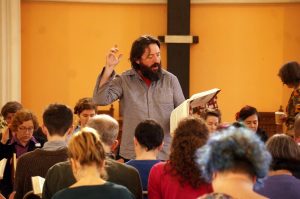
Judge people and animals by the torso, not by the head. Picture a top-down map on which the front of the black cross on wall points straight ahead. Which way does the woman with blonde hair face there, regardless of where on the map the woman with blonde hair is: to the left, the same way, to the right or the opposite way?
the opposite way

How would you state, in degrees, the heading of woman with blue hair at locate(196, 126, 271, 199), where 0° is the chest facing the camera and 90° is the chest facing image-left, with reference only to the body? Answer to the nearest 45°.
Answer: approximately 180°

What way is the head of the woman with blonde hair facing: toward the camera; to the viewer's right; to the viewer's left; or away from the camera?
away from the camera

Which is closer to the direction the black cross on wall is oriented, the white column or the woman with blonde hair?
the woman with blonde hair

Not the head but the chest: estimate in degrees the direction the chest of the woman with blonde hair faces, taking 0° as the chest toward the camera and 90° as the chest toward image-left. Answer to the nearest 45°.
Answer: approximately 180°

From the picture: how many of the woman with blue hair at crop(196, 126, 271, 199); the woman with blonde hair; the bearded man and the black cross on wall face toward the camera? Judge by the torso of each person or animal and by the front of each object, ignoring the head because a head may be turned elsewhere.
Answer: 2

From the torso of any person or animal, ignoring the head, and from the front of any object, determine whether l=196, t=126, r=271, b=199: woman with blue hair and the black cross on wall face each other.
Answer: yes

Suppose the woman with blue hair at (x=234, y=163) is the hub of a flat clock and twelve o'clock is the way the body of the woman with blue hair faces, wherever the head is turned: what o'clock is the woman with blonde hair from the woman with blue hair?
The woman with blonde hair is roughly at 10 o'clock from the woman with blue hair.

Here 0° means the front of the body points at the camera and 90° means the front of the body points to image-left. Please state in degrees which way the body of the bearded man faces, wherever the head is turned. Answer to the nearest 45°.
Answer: approximately 0°

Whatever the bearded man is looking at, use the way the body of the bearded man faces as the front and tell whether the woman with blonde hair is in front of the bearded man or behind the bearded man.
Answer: in front

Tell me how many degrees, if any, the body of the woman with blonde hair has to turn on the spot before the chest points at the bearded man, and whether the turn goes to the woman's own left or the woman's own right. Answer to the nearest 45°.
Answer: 0° — they already face them
